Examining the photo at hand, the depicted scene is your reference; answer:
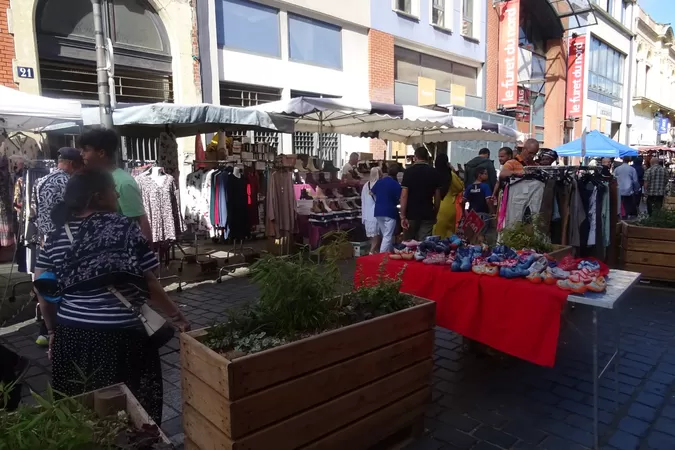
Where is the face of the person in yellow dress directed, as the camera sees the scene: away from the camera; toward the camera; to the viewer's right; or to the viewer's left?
away from the camera

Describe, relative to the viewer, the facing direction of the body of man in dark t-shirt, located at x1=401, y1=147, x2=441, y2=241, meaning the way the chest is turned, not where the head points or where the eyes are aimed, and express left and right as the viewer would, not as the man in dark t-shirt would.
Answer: facing away from the viewer

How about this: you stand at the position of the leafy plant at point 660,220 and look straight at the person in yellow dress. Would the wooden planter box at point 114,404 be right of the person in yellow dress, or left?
left

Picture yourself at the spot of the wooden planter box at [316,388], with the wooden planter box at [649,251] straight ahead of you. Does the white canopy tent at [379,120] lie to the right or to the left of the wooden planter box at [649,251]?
left

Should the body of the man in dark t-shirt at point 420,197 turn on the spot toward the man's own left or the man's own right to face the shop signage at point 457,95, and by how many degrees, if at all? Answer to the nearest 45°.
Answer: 0° — they already face it
